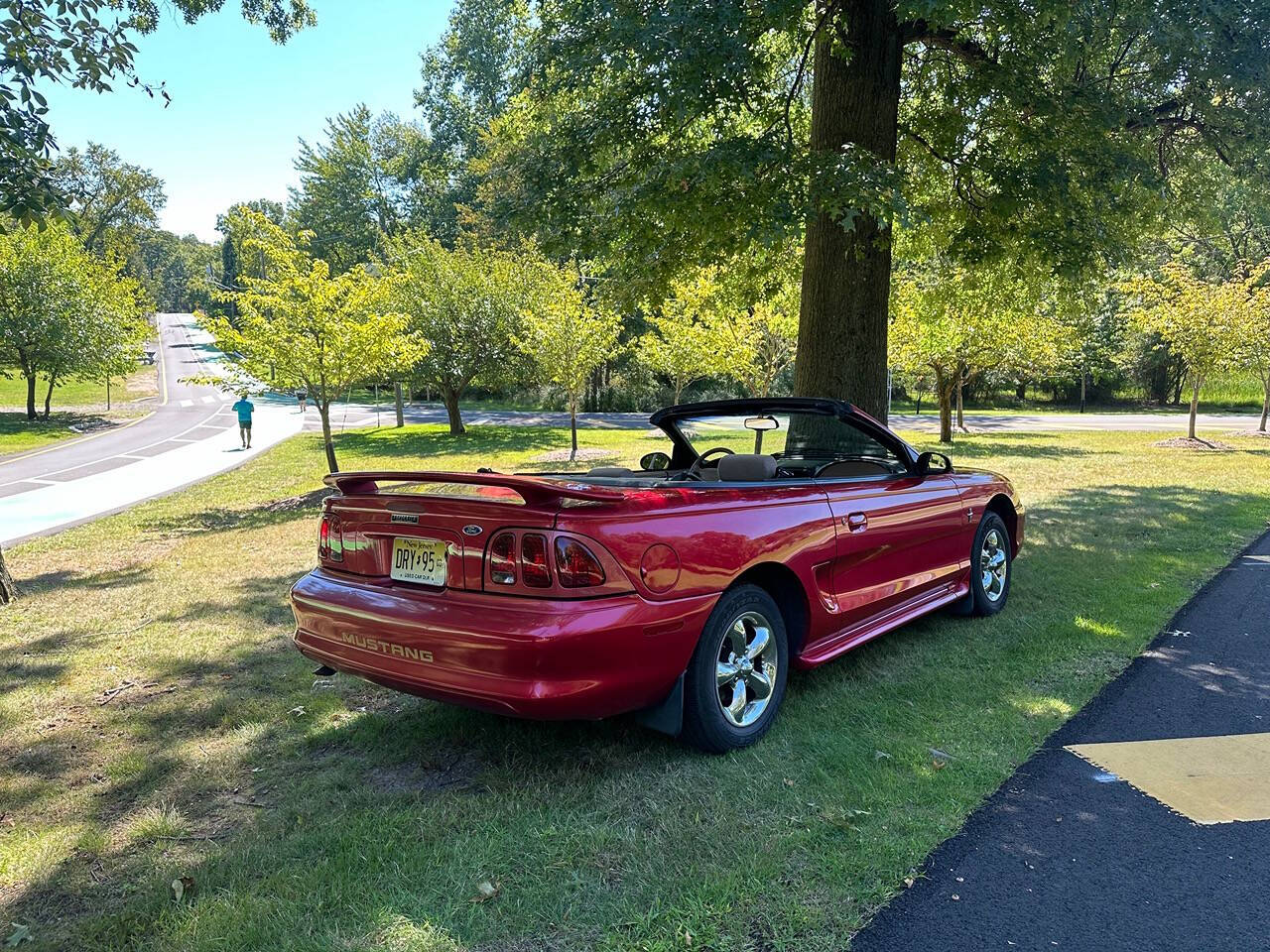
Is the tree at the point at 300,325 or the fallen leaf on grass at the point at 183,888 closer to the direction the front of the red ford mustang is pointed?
the tree

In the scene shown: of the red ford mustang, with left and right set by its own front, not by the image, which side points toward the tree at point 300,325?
left

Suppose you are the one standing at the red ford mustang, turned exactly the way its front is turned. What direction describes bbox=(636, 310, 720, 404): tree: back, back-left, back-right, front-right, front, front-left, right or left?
front-left

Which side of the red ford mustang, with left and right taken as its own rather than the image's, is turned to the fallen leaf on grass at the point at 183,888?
back

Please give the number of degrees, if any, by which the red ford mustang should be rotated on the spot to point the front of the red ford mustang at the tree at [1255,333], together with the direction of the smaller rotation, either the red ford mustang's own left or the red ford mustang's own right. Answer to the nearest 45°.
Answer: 0° — it already faces it

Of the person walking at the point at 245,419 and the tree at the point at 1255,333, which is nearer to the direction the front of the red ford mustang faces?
the tree

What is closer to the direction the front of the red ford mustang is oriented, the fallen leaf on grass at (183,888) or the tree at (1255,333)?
the tree

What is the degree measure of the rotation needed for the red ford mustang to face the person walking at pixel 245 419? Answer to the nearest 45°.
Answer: approximately 90° to its left

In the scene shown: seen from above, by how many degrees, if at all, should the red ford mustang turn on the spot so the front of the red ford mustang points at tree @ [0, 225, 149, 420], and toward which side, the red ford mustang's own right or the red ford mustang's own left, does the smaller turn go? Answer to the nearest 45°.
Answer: approximately 90° to the red ford mustang's own left

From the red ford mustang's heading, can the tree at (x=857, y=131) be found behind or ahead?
ahead

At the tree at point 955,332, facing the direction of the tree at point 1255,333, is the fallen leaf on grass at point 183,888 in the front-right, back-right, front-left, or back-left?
back-right

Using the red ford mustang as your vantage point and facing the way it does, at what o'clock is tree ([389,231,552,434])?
The tree is roughly at 10 o'clock from the red ford mustang.

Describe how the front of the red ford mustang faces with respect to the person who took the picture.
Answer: facing away from the viewer and to the right of the viewer
